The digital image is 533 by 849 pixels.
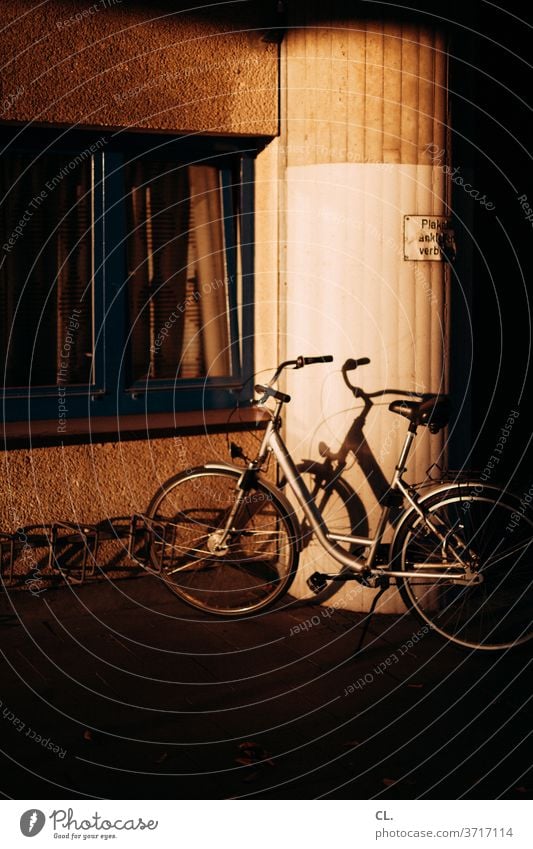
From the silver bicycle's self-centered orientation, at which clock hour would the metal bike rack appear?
The metal bike rack is roughly at 12 o'clock from the silver bicycle.

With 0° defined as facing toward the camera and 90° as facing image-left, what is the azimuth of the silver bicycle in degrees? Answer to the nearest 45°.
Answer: approximately 90°
